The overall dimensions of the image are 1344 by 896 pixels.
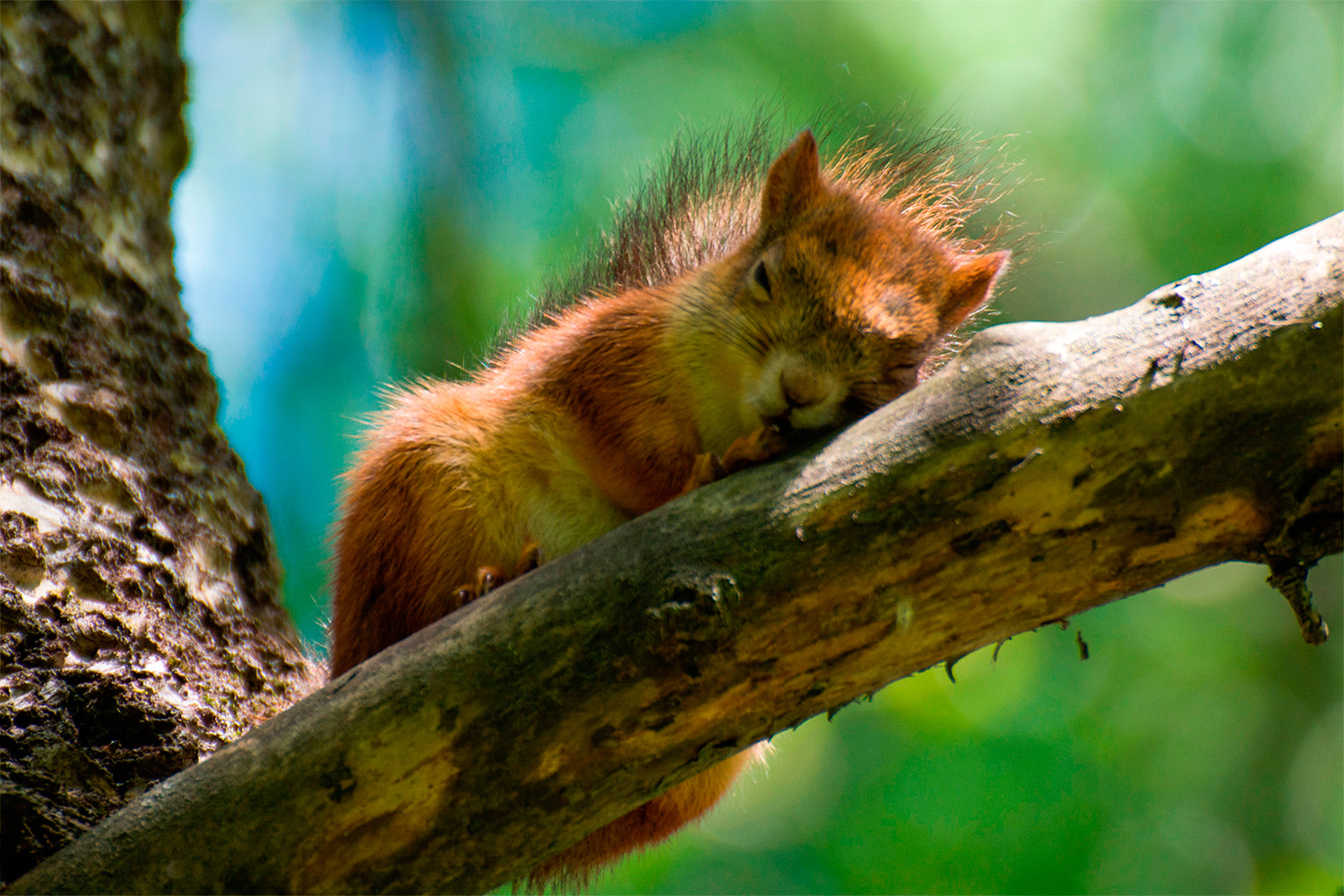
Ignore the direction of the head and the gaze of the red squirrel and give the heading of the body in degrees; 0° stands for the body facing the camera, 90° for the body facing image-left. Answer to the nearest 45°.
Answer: approximately 315°

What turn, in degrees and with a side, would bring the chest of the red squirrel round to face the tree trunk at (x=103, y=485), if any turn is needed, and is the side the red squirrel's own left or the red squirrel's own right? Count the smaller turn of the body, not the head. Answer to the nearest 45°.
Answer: approximately 135° to the red squirrel's own right
